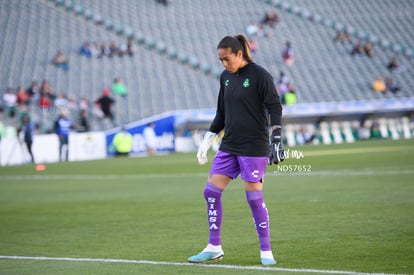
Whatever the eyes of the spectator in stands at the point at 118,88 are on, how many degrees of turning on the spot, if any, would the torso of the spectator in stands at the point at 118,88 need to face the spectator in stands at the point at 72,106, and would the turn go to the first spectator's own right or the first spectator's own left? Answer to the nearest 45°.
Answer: approximately 90° to the first spectator's own right

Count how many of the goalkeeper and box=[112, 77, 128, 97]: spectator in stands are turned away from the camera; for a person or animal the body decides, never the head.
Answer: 0

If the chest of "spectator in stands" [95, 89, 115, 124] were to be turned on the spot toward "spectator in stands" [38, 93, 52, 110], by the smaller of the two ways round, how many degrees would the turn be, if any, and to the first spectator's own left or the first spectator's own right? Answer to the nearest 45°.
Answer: approximately 90° to the first spectator's own right

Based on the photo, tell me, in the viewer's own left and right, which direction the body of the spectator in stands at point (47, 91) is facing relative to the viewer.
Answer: facing the viewer and to the right of the viewer

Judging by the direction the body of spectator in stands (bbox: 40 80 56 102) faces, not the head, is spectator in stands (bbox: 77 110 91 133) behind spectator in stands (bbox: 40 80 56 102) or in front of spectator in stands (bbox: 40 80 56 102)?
in front

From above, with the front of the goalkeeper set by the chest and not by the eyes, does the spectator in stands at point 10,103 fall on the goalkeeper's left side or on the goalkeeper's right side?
on the goalkeeper's right side

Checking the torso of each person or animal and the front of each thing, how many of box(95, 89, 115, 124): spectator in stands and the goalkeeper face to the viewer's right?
0

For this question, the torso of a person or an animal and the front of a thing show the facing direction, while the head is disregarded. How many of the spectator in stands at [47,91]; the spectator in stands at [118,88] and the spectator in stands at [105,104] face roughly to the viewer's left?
0

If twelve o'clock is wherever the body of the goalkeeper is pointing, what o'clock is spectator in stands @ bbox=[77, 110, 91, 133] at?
The spectator in stands is roughly at 4 o'clock from the goalkeeper.

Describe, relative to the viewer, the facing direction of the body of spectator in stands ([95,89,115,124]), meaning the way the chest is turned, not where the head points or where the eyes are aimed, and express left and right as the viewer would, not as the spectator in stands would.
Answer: facing the viewer

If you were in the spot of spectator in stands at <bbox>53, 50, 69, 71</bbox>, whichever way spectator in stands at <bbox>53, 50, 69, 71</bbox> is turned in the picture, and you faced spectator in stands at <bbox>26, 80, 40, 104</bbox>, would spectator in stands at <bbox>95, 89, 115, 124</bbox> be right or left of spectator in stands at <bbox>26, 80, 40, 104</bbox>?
left

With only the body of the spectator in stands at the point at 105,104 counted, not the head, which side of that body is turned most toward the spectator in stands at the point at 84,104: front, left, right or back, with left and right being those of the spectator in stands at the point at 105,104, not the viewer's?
right

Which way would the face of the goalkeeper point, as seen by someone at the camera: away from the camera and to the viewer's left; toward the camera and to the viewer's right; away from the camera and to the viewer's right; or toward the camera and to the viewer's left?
toward the camera and to the viewer's left
